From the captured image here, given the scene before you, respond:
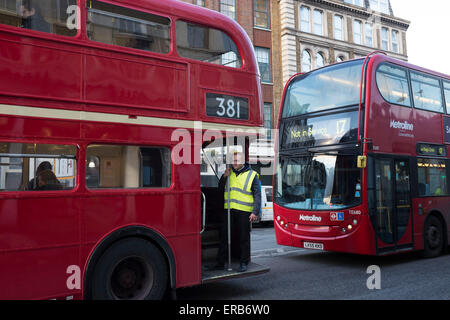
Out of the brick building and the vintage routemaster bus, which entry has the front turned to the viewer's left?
the vintage routemaster bus

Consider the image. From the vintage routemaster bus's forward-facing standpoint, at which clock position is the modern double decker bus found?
The modern double decker bus is roughly at 5 o'clock from the vintage routemaster bus.

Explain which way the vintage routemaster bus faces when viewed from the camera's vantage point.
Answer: facing to the left of the viewer

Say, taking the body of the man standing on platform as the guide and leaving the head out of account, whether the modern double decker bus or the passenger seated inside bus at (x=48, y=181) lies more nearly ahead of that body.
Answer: the passenger seated inside bus

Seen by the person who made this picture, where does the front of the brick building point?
facing the viewer and to the right of the viewer

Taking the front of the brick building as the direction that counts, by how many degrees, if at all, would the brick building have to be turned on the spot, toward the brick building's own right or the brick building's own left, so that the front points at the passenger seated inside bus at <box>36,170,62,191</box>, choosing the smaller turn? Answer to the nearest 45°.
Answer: approximately 45° to the brick building's own right

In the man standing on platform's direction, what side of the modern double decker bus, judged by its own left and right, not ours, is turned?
front

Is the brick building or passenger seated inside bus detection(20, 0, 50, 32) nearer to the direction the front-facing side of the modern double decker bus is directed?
the passenger seated inside bus

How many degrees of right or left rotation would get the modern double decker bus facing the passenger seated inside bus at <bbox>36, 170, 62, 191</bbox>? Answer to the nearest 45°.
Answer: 0° — it already faces them

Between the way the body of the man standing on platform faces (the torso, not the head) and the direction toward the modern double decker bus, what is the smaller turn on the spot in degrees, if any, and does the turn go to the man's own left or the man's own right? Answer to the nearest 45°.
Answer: approximately 180°

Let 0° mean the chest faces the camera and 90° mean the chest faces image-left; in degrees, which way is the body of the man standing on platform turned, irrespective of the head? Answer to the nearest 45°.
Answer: approximately 45°

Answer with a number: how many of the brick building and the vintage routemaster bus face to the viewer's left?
1

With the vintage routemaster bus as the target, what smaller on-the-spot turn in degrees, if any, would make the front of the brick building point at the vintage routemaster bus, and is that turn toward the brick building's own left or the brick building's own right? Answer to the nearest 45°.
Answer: approximately 45° to the brick building's own right
